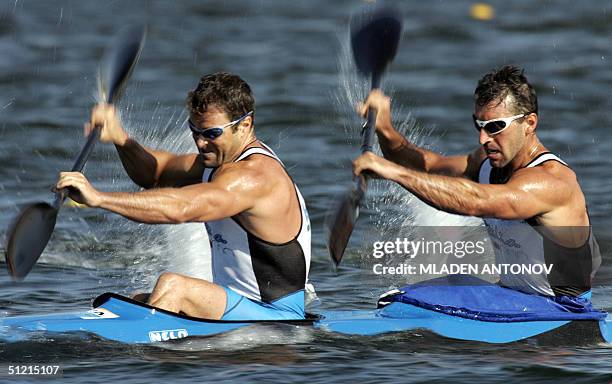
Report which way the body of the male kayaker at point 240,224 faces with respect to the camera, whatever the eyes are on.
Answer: to the viewer's left

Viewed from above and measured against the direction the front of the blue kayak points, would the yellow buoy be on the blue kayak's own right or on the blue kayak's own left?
on the blue kayak's own right

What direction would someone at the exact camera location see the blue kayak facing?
facing to the left of the viewer

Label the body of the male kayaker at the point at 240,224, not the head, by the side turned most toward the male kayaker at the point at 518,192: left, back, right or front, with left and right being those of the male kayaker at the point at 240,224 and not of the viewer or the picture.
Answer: back
